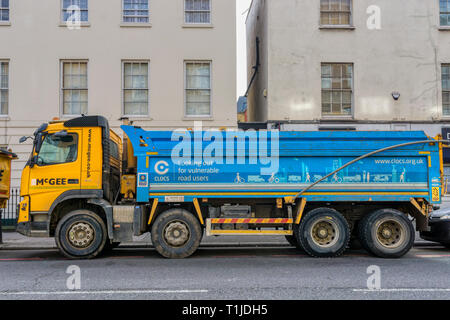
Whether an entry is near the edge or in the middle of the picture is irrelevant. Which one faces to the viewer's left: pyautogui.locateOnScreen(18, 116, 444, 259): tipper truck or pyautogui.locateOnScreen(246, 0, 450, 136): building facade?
the tipper truck

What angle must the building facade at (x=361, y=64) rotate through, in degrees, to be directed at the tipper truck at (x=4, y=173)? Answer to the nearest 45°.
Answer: approximately 45° to its right

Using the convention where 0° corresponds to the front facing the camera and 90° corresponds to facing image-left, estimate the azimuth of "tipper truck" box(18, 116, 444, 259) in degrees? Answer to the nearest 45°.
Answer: approximately 90°

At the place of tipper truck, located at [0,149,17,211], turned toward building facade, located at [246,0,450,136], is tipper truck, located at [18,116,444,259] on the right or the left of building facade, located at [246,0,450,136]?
right

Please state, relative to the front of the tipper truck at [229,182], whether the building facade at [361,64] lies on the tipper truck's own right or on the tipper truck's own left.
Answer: on the tipper truck's own right

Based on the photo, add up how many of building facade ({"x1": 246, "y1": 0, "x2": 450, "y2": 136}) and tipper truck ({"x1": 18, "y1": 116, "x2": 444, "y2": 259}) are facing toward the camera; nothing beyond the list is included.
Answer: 1

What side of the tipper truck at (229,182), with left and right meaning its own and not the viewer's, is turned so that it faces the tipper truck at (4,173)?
front

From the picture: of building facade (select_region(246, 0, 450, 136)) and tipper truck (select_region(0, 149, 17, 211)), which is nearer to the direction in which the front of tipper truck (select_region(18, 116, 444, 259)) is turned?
the tipper truck

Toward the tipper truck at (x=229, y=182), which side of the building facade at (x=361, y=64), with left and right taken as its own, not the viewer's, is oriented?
front

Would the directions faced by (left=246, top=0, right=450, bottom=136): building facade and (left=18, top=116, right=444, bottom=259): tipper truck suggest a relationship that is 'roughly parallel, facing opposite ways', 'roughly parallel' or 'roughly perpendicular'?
roughly perpendicular
